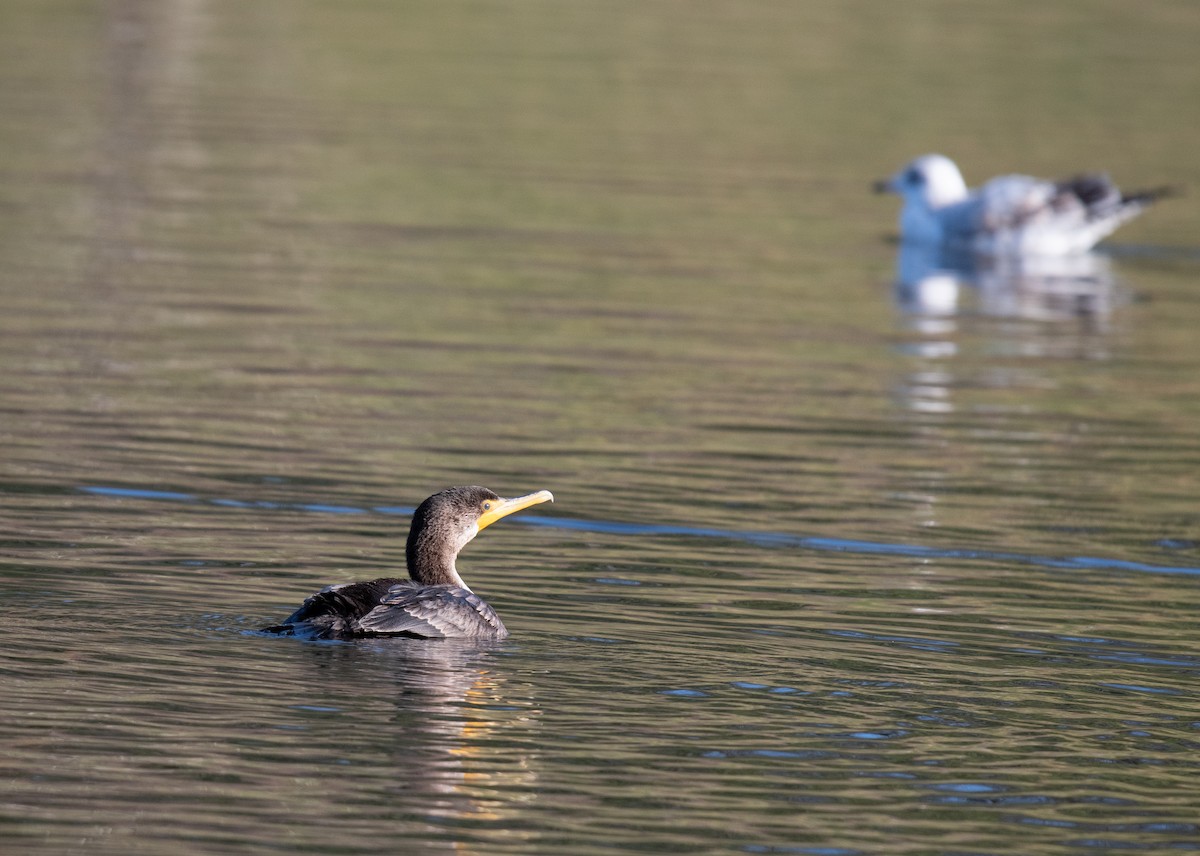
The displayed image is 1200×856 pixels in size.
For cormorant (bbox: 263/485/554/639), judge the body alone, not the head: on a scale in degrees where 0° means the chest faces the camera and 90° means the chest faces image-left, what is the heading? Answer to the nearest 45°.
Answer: approximately 270°
